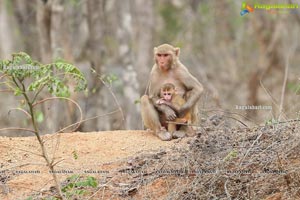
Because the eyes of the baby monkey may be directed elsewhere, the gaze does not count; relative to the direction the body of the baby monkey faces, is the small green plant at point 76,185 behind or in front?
in front

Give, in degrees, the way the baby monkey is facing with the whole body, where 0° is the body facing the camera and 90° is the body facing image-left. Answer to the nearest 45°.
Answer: approximately 45°
